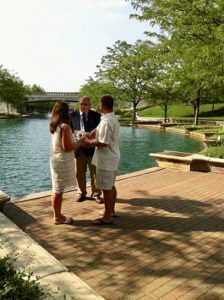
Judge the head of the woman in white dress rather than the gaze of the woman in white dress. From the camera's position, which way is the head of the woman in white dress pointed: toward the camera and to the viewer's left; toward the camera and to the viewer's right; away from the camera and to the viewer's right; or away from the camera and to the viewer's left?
away from the camera and to the viewer's right

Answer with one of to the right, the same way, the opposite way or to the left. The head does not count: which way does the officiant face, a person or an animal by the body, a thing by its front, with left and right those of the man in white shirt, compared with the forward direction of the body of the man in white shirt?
to the left

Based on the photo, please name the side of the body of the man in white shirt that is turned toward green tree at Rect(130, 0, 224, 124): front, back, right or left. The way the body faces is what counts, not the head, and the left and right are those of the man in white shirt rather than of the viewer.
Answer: right

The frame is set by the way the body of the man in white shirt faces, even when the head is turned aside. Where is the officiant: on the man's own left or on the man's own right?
on the man's own right

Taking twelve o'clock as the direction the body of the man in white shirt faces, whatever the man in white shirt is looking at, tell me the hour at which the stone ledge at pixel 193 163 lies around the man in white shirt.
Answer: The stone ledge is roughly at 4 o'clock from the man in white shirt.

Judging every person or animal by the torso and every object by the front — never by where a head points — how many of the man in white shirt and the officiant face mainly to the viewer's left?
1

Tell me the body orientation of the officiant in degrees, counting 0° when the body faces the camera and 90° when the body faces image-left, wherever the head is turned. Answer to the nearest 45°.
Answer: approximately 0°

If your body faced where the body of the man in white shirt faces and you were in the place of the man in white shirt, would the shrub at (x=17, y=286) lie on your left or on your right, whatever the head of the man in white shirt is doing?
on your left

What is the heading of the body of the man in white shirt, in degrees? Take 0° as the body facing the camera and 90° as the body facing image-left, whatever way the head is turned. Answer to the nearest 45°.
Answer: approximately 90°

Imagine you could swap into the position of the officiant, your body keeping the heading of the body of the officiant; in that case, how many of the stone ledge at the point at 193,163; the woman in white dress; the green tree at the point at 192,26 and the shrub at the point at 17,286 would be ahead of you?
2
